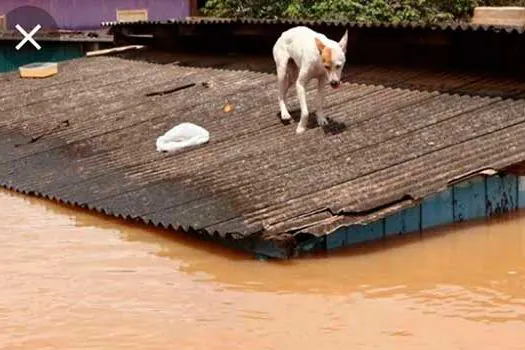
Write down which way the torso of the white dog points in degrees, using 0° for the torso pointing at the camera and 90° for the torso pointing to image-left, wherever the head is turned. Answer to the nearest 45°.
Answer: approximately 315°

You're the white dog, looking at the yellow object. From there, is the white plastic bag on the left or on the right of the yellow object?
left

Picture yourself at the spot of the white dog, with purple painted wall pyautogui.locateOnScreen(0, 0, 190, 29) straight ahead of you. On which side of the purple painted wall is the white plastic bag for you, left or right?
left

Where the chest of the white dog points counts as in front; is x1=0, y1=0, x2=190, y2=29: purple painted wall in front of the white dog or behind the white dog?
behind
